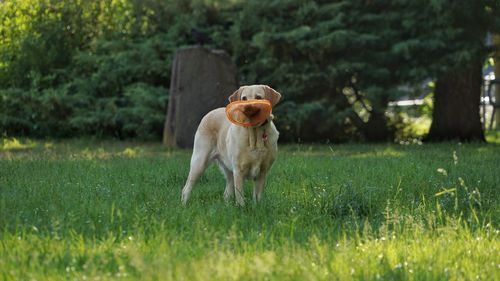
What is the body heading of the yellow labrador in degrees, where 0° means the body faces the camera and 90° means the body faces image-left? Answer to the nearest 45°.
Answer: approximately 315°

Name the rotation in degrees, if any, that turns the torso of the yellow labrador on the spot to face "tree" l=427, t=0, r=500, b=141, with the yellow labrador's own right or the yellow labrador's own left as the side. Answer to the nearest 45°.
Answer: approximately 90° to the yellow labrador's own left
